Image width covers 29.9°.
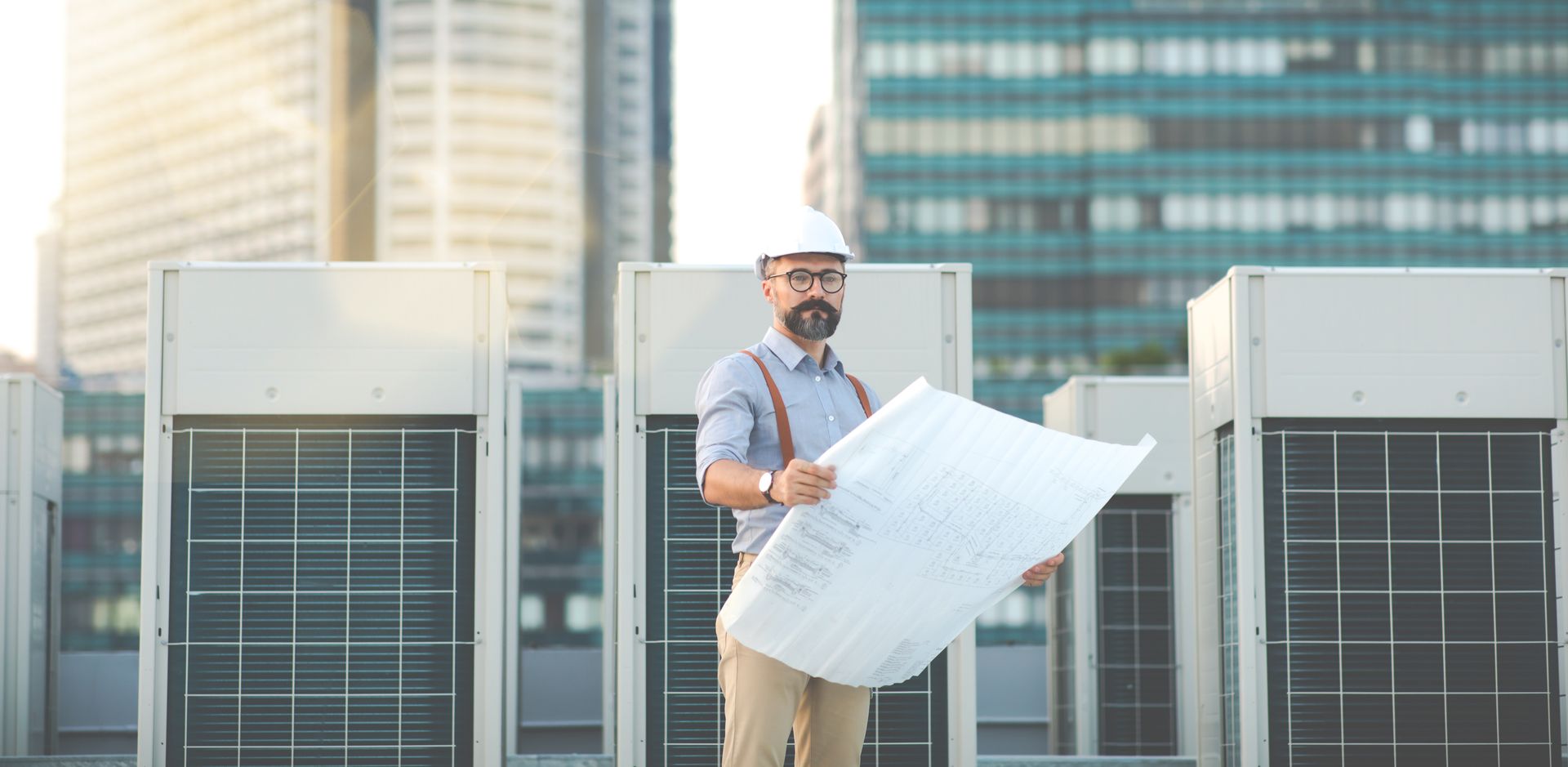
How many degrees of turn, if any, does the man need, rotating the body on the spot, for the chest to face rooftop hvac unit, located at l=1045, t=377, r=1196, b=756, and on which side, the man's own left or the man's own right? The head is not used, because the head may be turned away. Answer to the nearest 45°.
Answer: approximately 135° to the man's own left

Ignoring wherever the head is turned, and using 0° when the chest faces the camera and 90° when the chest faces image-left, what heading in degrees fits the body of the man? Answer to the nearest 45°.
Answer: approximately 315°

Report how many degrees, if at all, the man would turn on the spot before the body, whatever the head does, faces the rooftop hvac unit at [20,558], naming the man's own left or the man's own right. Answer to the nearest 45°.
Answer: approximately 180°

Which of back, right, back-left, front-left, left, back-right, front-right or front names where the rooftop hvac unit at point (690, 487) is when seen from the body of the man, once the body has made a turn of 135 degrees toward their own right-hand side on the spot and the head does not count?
right

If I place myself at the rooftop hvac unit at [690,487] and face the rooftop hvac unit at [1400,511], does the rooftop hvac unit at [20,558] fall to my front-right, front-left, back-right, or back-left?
back-left

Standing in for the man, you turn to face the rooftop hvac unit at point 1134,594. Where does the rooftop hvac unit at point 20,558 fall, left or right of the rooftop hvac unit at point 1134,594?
left

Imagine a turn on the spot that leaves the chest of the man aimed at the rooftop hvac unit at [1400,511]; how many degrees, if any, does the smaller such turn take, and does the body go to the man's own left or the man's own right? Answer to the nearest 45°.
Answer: approximately 90° to the man's own left
